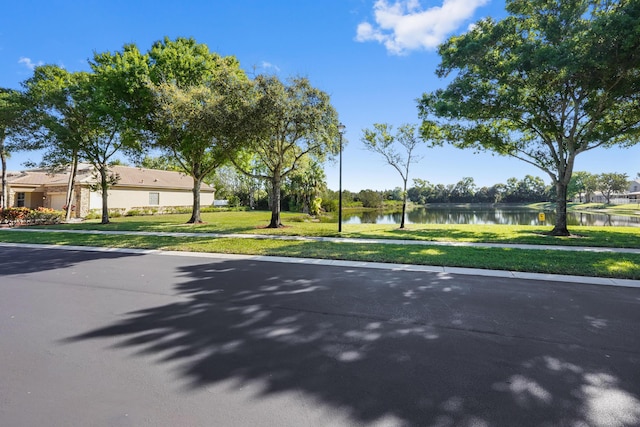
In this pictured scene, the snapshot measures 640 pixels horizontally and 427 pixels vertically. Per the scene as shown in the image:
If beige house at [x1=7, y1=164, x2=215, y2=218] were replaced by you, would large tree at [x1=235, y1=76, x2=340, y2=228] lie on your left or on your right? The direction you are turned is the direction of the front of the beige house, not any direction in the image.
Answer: on your left

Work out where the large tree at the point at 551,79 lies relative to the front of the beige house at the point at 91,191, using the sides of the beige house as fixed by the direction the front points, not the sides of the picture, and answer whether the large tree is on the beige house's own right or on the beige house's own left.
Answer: on the beige house's own left

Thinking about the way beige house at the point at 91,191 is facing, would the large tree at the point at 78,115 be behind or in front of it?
in front

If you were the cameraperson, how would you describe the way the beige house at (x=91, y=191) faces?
facing the viewer and to the left of the viewer

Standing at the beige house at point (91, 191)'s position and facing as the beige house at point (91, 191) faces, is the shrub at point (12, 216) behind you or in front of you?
in front

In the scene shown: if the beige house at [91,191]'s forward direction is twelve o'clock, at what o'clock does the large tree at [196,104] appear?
The large tree is roughly at 10 o'clock from the beige house.

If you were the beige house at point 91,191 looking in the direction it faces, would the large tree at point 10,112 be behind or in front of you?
in front
